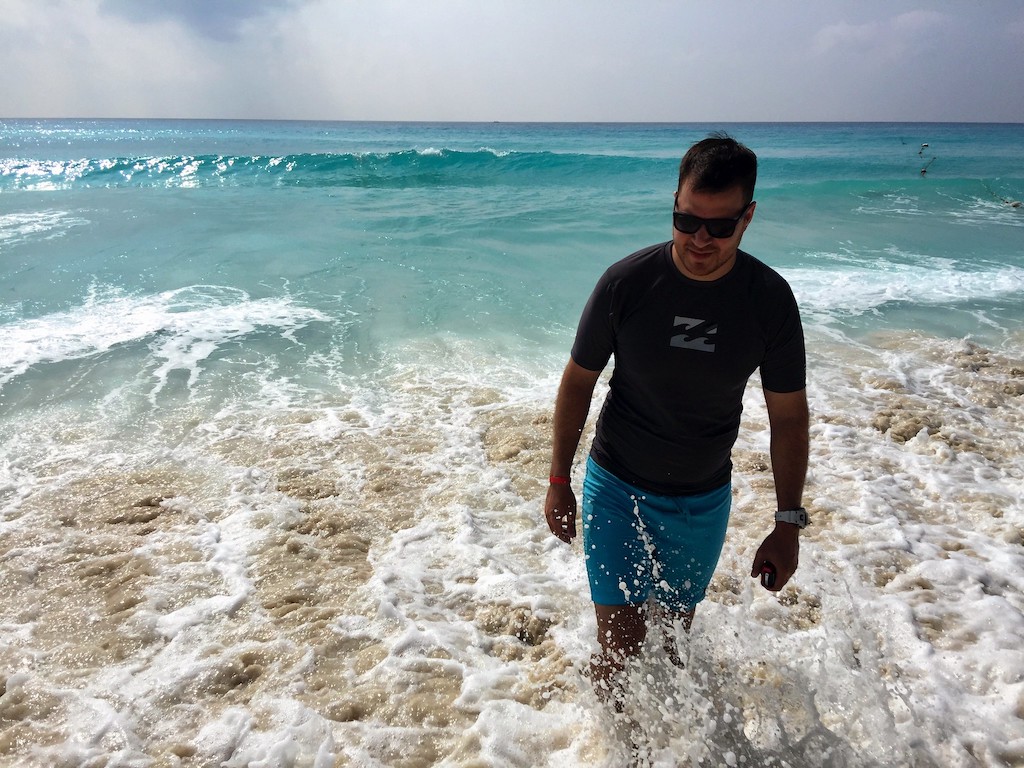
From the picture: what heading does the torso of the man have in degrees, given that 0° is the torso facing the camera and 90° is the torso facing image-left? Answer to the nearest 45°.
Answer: approximately 0°
